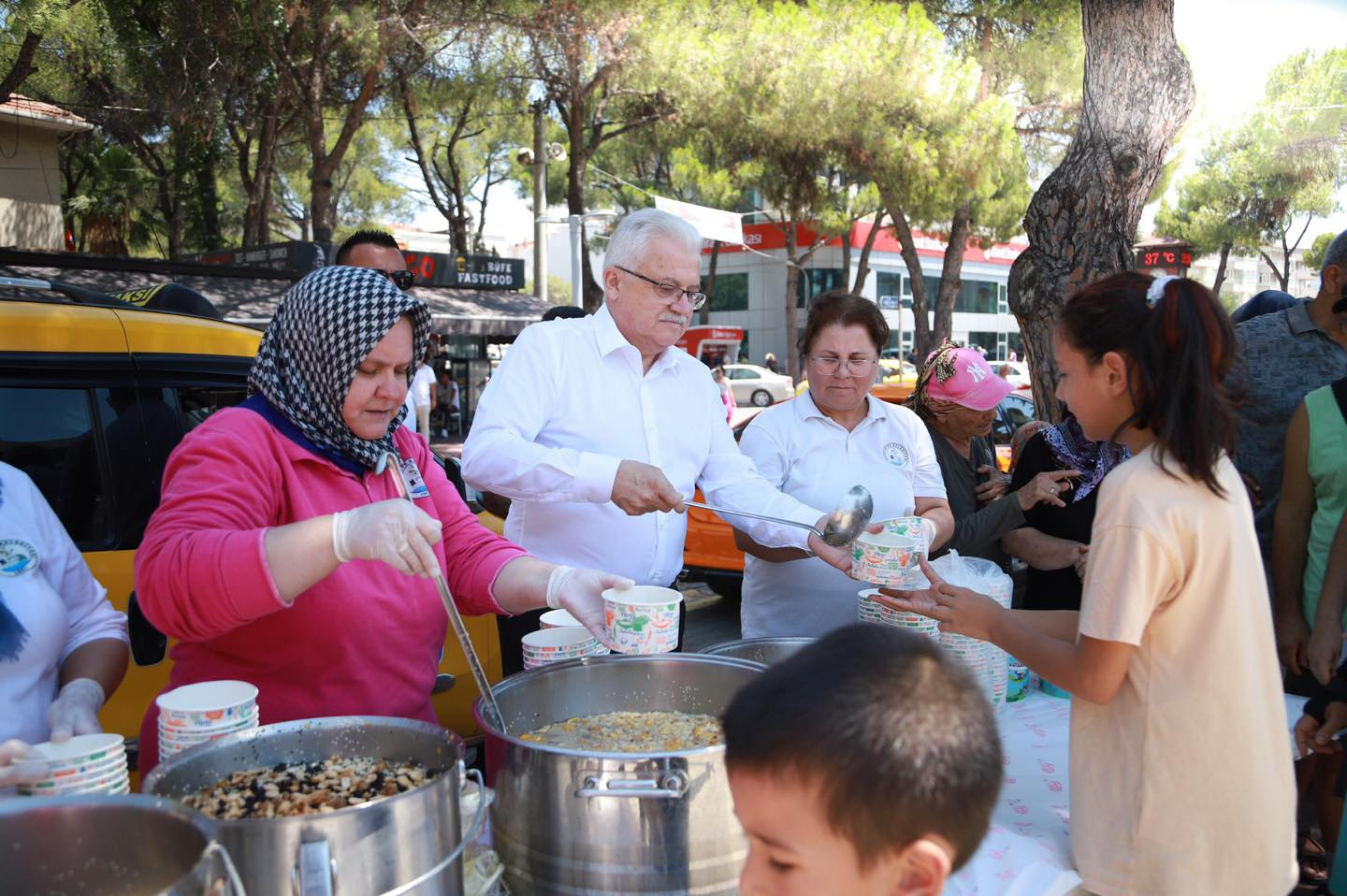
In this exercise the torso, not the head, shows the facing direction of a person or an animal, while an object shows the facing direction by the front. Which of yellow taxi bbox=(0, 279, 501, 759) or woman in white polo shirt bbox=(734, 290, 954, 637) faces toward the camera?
the woman in white polo shirt

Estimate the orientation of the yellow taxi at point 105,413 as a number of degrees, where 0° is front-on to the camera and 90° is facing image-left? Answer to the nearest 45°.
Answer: approximately 270°

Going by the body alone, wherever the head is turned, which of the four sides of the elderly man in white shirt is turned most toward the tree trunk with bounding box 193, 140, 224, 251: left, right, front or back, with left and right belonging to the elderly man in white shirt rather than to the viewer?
back

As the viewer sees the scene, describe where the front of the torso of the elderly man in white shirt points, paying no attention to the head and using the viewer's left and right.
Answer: facing the viewer and to the right of the viewer

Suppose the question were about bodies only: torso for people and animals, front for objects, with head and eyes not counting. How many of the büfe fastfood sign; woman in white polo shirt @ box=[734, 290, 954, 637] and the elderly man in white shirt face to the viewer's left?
0

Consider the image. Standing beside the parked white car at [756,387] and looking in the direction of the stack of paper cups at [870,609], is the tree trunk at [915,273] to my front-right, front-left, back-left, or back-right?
front-left

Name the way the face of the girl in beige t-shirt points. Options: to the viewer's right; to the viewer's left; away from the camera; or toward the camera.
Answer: to the viewer's left

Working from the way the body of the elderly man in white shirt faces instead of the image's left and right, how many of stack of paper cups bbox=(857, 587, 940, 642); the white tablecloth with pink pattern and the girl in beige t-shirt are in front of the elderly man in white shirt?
3

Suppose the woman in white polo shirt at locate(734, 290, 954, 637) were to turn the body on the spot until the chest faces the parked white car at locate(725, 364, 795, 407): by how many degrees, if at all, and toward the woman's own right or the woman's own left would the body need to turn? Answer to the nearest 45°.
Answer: approximately 180°

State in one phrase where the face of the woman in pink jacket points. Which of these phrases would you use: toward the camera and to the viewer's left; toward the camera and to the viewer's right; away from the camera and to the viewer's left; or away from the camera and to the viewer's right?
toward the camera and to the viewer's right

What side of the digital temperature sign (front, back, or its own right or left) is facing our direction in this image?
front
